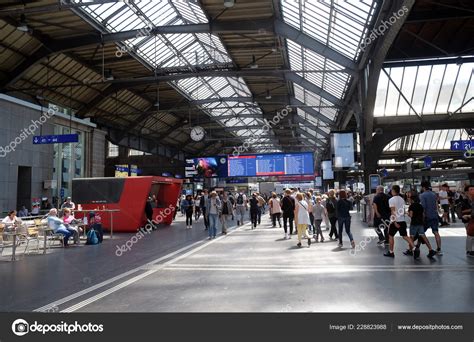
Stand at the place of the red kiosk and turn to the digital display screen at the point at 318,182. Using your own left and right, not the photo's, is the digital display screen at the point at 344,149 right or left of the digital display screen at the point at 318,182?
right

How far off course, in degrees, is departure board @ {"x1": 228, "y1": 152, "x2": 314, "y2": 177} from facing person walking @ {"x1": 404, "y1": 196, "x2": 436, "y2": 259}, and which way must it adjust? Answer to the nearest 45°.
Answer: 0° — it already faces them

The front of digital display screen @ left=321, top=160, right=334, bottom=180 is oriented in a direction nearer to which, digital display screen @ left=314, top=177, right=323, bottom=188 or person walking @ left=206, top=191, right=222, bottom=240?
the person walking
